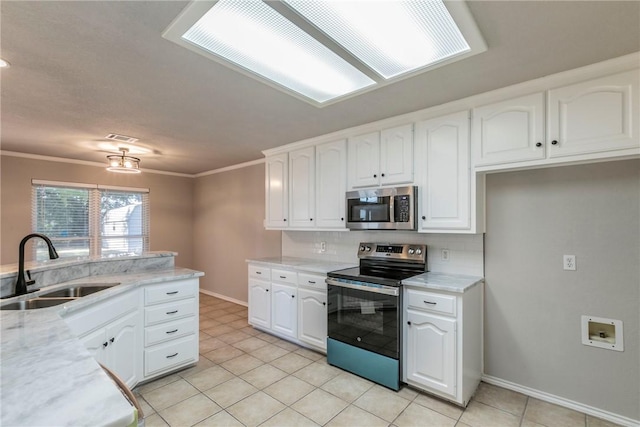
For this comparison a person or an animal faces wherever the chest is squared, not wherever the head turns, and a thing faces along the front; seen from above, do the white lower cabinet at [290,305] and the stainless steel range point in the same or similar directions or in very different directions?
same or similar directions

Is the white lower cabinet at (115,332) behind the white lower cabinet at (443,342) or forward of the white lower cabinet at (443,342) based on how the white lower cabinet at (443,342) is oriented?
forward

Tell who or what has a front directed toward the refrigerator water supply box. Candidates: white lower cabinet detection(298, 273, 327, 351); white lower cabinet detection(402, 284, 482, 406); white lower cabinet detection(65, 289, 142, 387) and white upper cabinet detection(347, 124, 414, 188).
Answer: white lower cabinet detection(65, 289, 142, 387)

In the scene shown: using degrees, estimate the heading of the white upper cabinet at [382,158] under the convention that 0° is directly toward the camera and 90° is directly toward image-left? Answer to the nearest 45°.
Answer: approximately 45°

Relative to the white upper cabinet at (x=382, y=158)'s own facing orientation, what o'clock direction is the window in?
The window is roughly at 2 o'clock from the white upper cabinet.

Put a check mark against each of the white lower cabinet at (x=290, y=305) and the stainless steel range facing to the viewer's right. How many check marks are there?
0

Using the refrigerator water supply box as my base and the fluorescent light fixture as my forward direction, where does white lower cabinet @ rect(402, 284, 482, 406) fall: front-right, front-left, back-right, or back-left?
front-right

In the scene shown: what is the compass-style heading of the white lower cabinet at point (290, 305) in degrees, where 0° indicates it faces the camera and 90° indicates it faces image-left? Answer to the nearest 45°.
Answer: approximately 45°

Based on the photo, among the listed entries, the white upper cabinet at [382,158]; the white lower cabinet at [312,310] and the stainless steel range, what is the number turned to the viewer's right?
0

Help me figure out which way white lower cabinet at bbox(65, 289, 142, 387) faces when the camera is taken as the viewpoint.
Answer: facing the viewer and to the right of the viewer

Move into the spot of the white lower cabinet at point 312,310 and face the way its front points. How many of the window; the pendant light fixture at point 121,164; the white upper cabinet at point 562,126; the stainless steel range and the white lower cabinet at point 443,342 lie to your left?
3

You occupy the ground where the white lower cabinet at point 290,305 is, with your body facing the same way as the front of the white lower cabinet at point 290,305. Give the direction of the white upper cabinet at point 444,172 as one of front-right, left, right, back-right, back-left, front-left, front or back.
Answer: left

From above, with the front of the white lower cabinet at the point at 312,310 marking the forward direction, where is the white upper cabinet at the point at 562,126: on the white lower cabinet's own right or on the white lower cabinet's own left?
on the white lower cabinet's own left

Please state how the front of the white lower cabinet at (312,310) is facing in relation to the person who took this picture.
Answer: facing the viewer and to the left of the viewer
